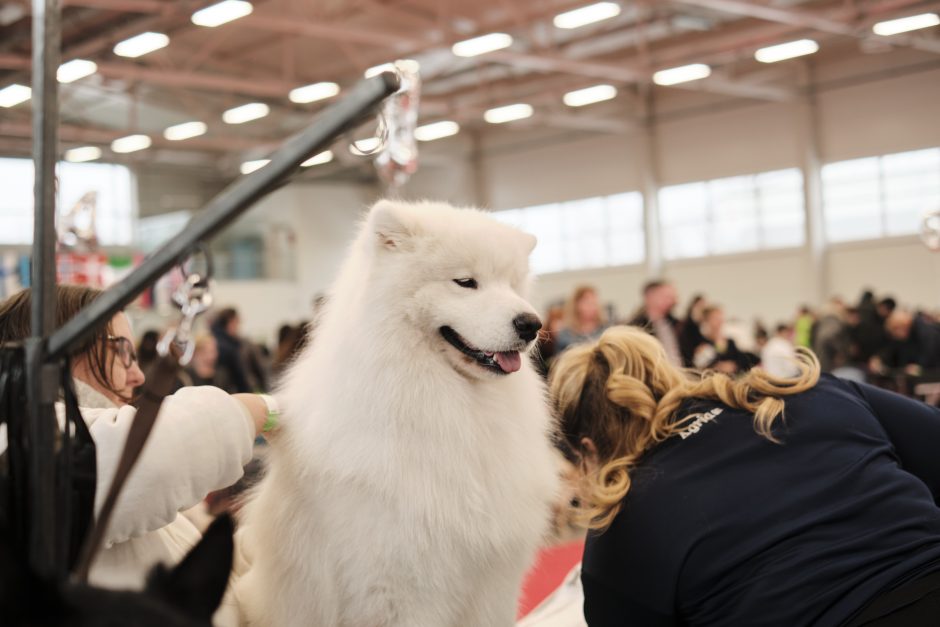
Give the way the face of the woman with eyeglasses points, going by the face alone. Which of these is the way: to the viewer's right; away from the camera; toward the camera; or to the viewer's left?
to the viewer's right

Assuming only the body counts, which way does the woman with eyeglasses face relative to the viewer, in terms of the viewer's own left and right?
facing to the right of the viewer

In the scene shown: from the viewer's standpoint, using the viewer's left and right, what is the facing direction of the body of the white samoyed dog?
facing the viewer and to the right of the viewer
